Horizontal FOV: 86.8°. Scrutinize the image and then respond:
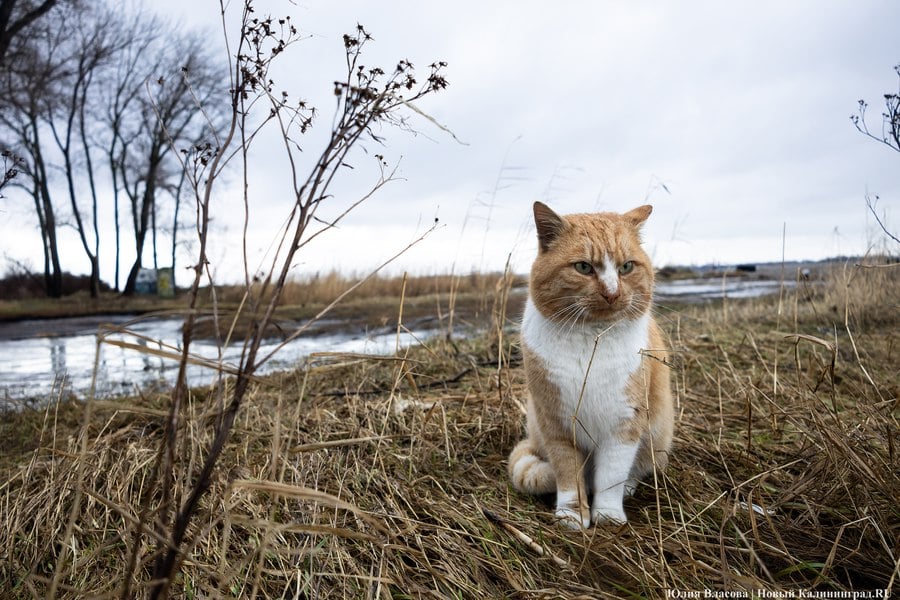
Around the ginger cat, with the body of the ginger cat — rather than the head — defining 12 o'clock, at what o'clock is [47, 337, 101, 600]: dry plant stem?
The dry plant stem is roughly at 1 o'clock from the ginger cat.

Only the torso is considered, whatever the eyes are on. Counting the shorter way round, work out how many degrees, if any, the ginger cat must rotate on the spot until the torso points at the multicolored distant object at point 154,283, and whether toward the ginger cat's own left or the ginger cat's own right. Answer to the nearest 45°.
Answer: approximately 135° to the ginger cat's own right

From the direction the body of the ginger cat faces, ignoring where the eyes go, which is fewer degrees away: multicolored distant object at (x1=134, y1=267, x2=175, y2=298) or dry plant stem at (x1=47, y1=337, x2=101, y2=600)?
the dry plant stem

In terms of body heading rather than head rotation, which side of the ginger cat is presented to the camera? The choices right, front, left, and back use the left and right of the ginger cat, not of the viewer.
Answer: front

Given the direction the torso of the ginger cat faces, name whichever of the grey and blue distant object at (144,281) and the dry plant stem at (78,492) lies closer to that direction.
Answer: the dry plant stem

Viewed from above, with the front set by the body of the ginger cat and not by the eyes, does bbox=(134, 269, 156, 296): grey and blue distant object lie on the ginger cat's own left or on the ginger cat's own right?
on the ginger cat's own right
